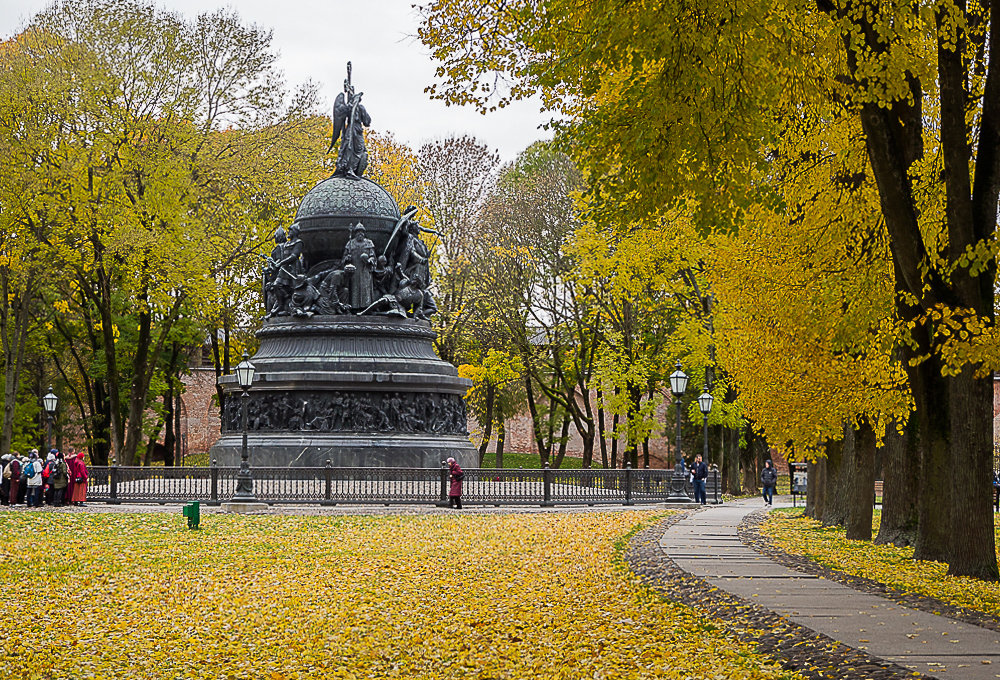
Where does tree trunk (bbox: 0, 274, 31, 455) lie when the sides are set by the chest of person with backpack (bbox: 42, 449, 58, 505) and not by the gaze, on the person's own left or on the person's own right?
on the person's own left

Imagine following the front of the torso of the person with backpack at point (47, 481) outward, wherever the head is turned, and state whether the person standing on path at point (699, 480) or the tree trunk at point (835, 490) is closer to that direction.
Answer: the person standing on path

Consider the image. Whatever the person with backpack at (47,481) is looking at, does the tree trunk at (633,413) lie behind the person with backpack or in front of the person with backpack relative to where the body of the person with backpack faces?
in front

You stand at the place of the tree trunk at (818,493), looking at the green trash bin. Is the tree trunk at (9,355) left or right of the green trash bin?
right

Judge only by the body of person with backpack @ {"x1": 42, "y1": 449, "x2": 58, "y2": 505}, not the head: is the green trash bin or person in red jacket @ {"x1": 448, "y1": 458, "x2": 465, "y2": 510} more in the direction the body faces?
the person in red jacket

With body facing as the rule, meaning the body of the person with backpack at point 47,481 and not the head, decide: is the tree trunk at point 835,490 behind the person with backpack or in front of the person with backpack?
in front
